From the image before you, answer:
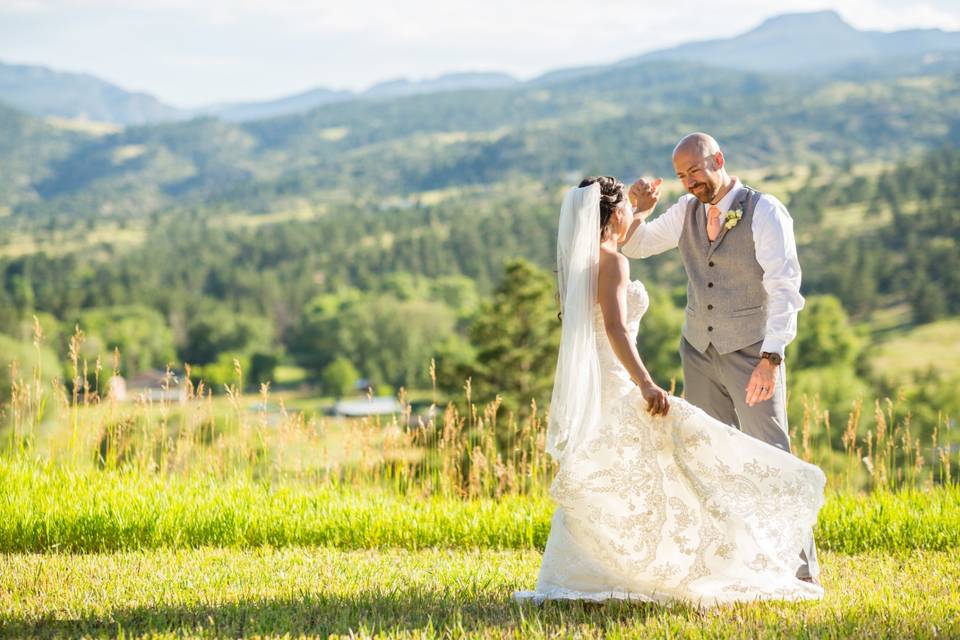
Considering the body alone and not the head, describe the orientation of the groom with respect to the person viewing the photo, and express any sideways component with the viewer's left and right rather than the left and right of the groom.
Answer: facing the viewer and to the left of the viewer

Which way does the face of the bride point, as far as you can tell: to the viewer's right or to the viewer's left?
to the viewer's right

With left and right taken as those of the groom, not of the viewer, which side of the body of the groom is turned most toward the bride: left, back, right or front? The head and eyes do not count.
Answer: front

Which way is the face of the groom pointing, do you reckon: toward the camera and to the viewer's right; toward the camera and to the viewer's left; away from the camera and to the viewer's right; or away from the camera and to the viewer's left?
toward the camera and to the viewer's left
